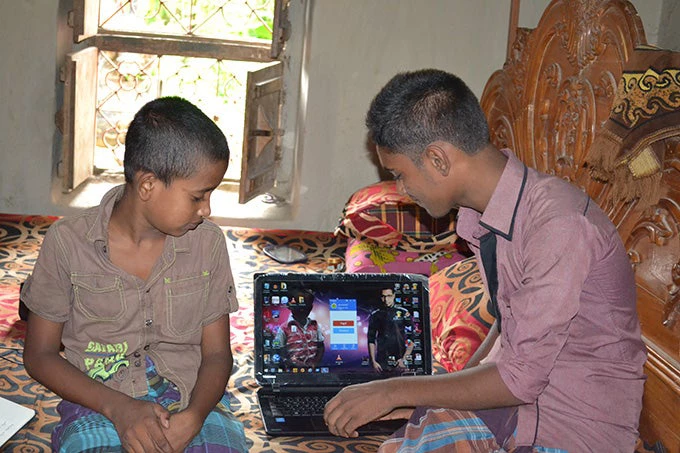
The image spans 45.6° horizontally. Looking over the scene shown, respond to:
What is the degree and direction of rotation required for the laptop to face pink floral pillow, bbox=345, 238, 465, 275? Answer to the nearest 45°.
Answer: approximately 180°

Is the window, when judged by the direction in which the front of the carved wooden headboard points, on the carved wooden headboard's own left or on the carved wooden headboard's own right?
on the carved wooden headboard's own right

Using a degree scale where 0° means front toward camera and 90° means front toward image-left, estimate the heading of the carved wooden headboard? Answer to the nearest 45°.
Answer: approximately 45°

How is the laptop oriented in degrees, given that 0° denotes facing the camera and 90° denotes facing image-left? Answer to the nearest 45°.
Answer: approximately 0°
